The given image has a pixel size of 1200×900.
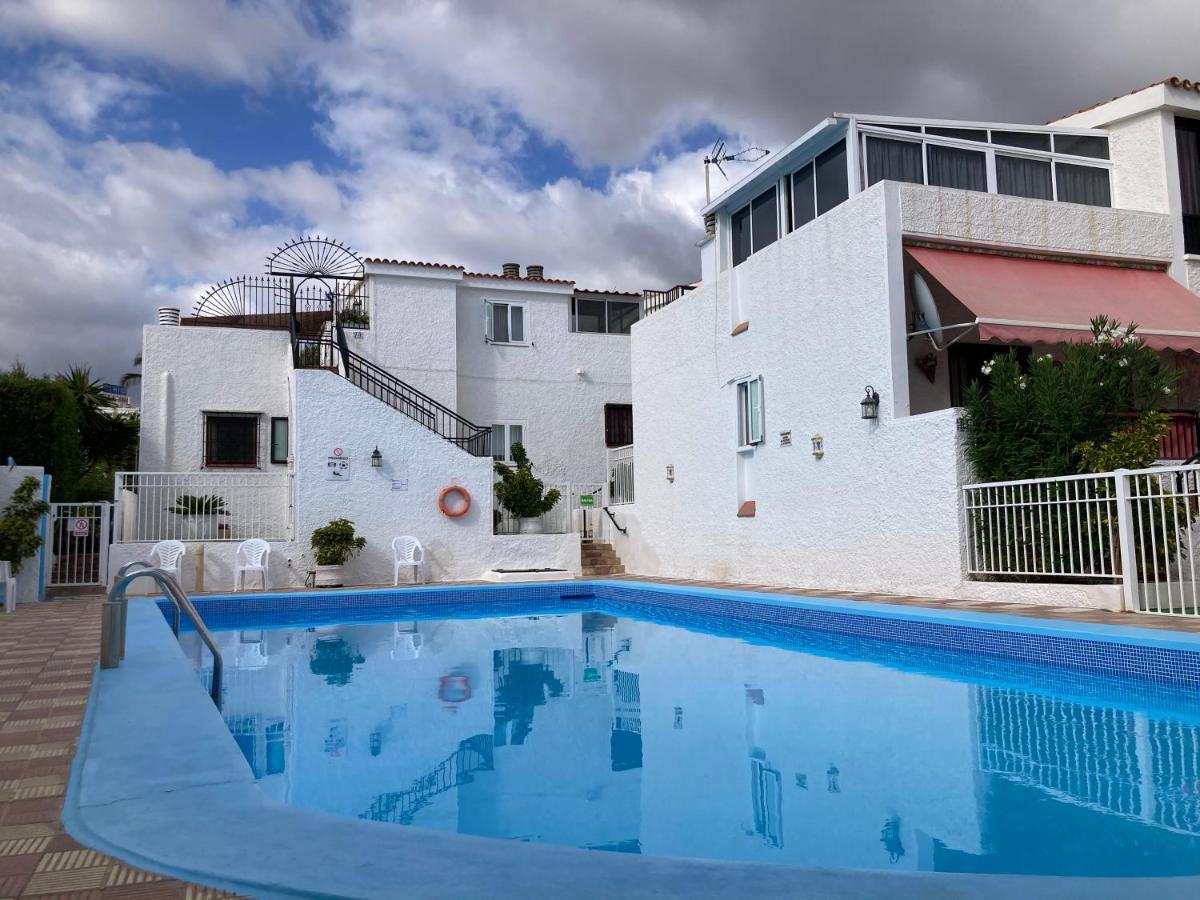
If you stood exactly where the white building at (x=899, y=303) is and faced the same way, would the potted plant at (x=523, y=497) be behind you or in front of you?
behind

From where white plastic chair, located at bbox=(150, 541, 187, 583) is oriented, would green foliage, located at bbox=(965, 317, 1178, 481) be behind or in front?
in front

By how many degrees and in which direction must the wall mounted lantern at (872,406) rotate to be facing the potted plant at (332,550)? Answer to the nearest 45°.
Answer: approximately 45° to its right

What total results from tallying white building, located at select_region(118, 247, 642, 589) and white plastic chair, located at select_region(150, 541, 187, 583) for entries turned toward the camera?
2

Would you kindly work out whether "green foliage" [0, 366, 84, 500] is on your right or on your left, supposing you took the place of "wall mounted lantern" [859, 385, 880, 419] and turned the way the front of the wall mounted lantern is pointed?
on your right

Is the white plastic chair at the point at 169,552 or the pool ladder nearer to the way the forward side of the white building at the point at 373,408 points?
the pool ladder

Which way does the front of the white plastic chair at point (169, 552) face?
toward the camera

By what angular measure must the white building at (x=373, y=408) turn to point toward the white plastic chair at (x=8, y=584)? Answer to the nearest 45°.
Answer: approximately 45° to its right

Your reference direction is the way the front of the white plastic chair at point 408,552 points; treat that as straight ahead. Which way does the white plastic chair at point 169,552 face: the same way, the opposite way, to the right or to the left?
the same way

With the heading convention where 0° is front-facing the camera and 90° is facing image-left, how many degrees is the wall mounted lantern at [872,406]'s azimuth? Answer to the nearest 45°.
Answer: approximately 45°

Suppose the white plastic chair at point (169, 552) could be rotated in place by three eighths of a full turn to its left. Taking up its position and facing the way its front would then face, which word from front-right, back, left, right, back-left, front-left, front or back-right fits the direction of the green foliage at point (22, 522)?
back

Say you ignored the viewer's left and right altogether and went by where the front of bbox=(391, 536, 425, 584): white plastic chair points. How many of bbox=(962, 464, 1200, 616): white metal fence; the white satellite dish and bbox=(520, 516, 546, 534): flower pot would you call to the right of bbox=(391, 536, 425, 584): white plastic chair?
0

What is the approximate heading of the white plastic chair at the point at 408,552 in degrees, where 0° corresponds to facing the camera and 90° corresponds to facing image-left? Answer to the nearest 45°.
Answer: approximately 0°

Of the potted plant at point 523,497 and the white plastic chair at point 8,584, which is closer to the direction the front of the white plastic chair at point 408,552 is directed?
the white plastic chair

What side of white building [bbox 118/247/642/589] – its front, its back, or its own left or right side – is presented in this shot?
front

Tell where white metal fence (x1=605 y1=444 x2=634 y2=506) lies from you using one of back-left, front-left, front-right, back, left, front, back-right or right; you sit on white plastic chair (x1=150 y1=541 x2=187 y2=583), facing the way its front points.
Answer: left

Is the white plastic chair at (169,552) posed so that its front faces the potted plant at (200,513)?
no

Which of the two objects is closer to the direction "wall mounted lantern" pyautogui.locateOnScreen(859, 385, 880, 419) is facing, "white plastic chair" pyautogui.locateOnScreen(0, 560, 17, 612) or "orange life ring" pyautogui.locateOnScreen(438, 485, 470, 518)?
the white plastic chair
